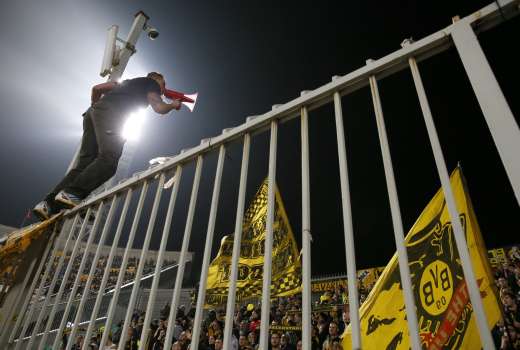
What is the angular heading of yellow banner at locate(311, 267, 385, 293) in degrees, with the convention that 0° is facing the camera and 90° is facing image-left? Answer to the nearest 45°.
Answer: approximately 0°

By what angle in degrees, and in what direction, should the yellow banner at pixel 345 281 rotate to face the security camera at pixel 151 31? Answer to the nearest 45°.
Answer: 0° — it already faces it

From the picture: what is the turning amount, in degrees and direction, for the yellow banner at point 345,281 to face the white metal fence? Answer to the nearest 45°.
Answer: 0° — it already faces it
